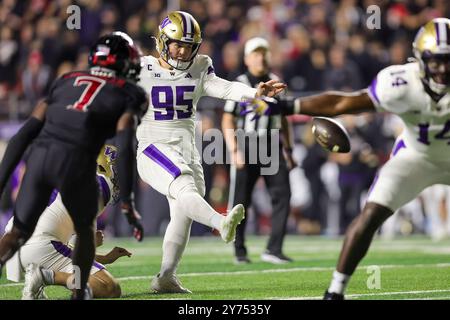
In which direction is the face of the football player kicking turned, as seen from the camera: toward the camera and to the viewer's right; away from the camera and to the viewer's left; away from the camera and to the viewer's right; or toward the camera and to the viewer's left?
toward the camera and to the viewer's right

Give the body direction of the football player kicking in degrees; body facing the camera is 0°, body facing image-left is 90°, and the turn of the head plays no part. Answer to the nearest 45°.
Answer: approximately 315°

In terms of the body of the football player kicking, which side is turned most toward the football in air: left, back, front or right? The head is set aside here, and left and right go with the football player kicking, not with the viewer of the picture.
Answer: front
